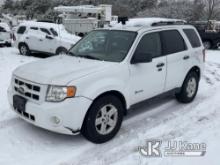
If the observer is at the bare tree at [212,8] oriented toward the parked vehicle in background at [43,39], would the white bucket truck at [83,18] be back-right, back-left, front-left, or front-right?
front-right

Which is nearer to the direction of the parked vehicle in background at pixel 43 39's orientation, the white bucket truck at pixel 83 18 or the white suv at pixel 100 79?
the white suv

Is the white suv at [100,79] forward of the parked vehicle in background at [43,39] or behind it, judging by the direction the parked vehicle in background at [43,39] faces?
forward

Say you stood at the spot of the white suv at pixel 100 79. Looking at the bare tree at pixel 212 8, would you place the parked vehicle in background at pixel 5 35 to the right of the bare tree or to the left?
left

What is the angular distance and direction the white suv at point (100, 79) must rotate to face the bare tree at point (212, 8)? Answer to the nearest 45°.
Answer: approximately 135° to its right

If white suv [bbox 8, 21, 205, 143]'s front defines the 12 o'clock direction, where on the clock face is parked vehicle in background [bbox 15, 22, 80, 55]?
The parked vehicle in background is roughly at 4 o'clock from the white suv.

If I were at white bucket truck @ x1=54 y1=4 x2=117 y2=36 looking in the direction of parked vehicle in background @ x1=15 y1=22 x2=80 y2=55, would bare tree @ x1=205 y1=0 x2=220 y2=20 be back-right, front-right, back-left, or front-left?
back-left

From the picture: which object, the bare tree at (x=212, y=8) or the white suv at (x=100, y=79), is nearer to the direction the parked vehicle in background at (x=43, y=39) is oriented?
the white suv

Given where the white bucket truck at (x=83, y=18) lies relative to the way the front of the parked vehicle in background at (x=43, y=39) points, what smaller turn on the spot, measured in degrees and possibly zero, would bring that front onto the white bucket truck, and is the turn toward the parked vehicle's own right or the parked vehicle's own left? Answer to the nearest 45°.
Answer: approximately 135° to the parked vehicle's own left

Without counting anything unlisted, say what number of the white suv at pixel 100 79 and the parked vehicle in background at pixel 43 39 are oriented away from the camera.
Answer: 0

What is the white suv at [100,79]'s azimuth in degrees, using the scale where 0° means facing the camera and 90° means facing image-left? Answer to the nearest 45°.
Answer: approximately 45°

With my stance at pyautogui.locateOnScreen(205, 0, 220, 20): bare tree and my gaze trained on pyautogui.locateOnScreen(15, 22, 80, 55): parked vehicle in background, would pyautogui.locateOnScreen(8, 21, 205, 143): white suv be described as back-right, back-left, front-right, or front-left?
front-left
